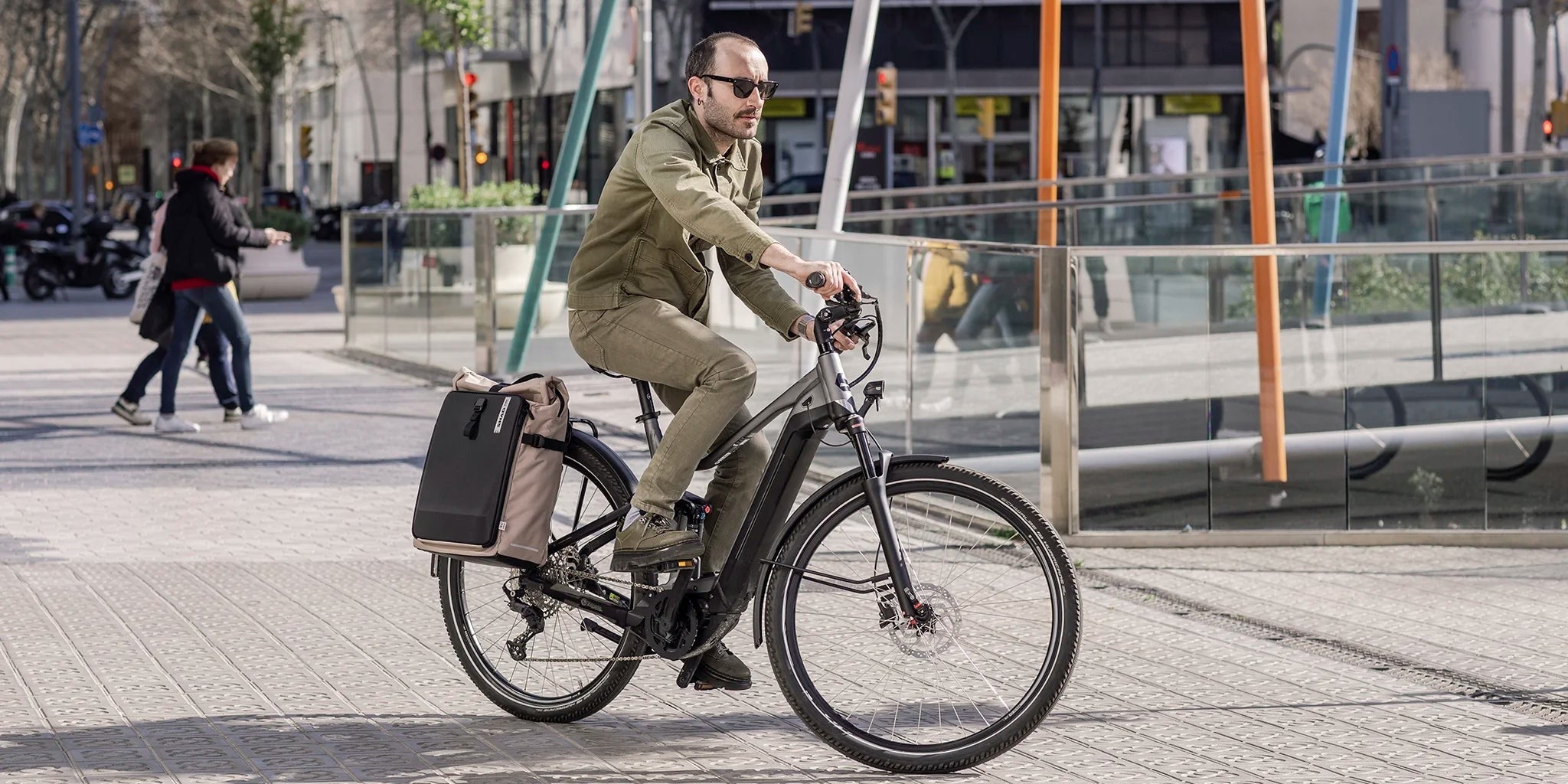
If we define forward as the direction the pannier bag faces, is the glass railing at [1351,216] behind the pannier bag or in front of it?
behind

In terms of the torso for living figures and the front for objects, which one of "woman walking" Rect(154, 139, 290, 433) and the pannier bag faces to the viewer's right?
the woman walking

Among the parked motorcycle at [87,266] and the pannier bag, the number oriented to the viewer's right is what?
1

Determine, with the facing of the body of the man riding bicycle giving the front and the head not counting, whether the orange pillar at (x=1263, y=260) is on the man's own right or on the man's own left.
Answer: on the man's own left

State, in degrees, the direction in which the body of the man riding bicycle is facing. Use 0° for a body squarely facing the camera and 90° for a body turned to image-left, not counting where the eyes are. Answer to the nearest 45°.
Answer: approximately 315°

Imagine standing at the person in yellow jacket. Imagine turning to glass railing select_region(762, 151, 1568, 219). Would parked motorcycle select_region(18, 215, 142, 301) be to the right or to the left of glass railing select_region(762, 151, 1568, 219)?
left

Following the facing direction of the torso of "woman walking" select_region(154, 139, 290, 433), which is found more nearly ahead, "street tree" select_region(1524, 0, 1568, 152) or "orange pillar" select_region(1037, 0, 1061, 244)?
the orange pillar

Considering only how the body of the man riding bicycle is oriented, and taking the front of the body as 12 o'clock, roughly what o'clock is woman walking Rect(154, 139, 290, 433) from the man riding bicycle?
The woman walking is roughly at 7 o'clock from the man riding bicycle.
